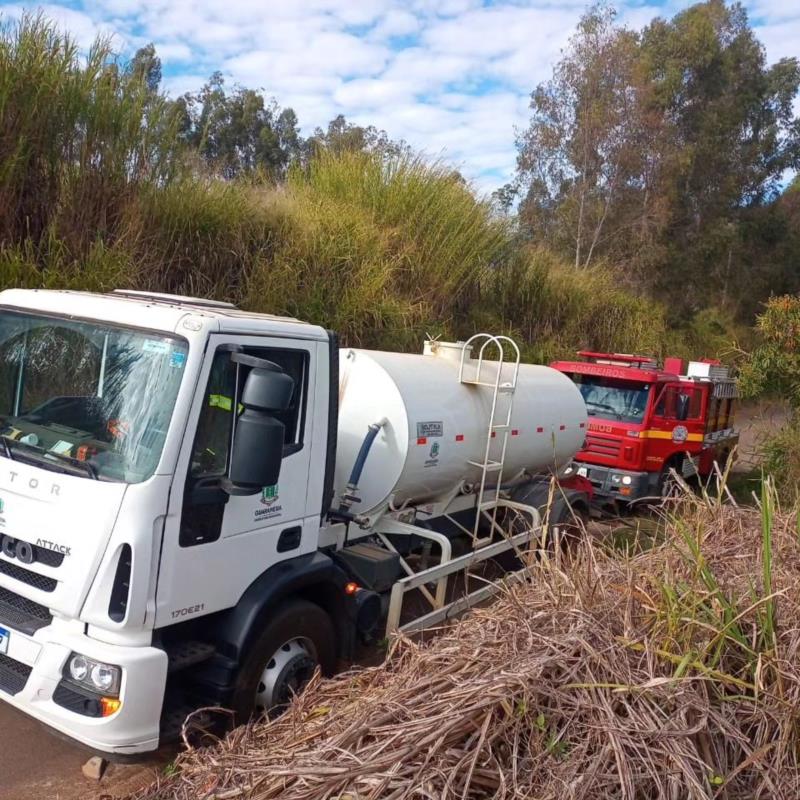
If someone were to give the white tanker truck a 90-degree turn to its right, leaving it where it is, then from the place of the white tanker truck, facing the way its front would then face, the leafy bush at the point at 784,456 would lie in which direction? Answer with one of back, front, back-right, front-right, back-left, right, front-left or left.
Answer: right

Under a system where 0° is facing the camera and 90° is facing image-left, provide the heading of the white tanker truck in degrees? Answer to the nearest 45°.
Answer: approximately 45°

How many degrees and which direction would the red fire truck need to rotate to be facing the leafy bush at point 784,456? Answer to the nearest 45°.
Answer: approximately 135° to its left
